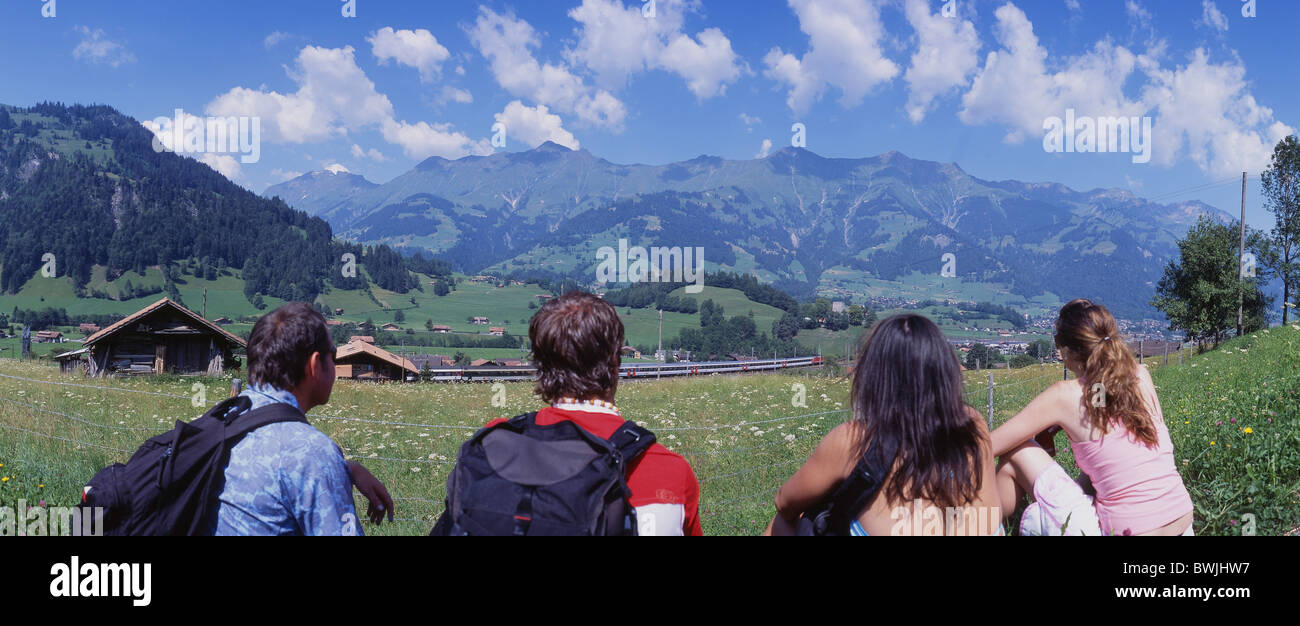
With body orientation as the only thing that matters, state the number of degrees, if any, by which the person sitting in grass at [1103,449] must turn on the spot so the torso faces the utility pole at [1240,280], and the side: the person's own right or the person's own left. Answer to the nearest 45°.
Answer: approximately 45° to the person's own right

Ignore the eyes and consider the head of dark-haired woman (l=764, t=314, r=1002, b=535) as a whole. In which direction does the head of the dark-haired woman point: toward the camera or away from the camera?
away from the camera

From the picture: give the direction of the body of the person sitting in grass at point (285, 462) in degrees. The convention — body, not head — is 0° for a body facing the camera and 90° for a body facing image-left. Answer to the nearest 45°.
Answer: approximately 225°

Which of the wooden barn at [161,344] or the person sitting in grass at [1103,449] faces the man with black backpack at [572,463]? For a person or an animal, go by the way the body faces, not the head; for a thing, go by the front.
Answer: the wooden barn

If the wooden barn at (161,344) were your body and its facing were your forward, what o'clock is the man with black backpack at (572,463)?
The man with black backpack is roughly at 12 o'clock from the wooden barn.

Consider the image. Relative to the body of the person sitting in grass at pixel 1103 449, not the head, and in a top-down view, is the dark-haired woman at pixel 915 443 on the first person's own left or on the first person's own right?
on the first person's own left

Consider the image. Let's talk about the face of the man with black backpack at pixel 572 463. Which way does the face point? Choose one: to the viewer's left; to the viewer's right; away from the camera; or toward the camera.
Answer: away from the camera

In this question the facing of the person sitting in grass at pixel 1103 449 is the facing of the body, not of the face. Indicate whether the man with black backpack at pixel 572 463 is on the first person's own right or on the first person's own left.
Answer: on the first person's own left

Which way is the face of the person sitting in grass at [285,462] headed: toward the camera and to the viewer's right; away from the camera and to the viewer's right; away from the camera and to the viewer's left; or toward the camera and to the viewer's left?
away from the camera and to the viewer's right

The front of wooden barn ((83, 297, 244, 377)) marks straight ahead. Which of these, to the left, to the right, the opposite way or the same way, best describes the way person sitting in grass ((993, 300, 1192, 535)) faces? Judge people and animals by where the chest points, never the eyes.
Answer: the opposite way
